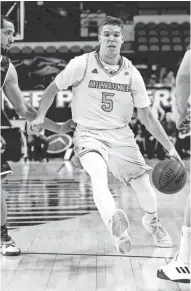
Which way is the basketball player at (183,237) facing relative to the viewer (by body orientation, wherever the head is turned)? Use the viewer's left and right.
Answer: facing to the left of the viewer

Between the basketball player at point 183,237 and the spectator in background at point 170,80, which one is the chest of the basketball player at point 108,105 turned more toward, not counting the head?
the basketball player

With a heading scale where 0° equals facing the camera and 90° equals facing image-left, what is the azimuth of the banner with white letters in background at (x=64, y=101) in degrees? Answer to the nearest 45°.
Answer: approximately 0°

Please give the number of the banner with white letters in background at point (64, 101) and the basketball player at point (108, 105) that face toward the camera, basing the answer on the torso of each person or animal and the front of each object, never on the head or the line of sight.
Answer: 2

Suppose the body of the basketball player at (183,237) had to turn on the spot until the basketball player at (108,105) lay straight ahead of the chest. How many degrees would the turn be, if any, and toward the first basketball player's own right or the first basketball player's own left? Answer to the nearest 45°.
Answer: approximately 45° to the first basketball player's own right

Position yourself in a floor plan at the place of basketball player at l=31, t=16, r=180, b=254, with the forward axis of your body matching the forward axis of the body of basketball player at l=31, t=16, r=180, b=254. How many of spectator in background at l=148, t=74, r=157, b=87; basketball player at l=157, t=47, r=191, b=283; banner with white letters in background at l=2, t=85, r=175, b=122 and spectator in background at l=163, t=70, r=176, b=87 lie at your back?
3

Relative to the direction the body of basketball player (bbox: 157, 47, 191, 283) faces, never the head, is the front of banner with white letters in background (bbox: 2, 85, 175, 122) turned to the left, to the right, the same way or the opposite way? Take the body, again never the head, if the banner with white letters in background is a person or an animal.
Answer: to the left

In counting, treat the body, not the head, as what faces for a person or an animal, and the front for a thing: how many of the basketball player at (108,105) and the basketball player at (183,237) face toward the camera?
1

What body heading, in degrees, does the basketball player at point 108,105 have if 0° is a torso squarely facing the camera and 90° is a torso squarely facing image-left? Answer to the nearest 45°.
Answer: approximately 0°

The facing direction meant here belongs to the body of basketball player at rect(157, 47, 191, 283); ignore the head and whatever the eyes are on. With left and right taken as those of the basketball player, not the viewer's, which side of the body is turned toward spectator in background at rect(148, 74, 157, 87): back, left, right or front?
right
